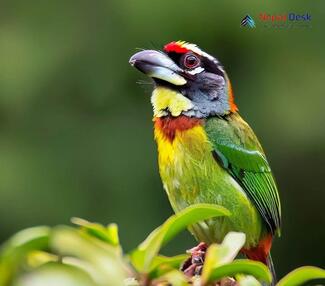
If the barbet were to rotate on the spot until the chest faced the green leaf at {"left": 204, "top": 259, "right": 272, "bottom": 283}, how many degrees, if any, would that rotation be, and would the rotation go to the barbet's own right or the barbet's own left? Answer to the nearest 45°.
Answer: approximately 45° to the barbet's own left

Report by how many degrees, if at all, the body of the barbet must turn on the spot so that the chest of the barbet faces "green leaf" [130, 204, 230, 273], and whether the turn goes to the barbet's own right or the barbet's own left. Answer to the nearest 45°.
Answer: approximately 45° to the barbet's own left

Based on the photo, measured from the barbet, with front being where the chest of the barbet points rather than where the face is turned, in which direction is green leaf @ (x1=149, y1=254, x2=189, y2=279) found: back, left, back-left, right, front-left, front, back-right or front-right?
front-left

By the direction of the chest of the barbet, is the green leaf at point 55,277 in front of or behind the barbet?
in front

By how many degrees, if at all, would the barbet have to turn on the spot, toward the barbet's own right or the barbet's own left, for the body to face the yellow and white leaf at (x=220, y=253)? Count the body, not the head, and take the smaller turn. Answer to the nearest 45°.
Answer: approximately 45° to the barbet's own left

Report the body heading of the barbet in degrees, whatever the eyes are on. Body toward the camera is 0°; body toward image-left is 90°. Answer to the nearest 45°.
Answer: approximately 45°

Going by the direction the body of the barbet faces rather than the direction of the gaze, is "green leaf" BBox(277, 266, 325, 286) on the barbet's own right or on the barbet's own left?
on the barbet's own left

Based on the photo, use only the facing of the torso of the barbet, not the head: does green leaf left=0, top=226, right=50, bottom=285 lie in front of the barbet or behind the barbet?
in front
